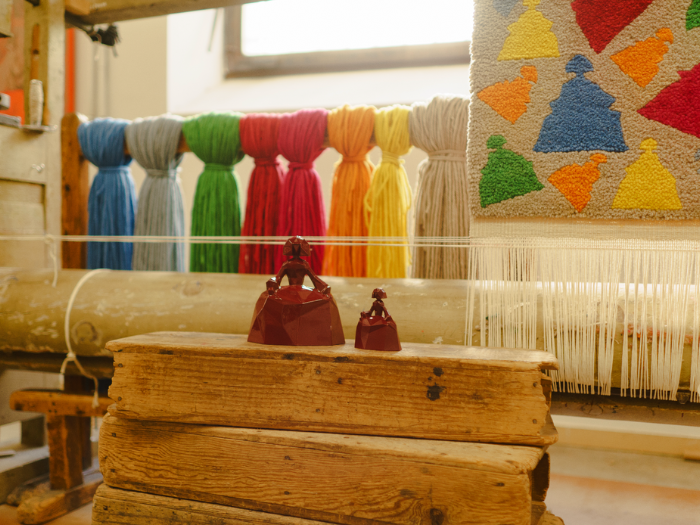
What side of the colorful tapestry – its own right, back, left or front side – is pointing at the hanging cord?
right

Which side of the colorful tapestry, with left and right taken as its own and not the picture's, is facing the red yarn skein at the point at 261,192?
right

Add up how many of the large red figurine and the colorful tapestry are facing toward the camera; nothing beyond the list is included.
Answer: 2

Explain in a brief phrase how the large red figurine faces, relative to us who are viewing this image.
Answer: facing the viewer

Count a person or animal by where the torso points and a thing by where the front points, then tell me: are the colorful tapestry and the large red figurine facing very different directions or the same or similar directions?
same or similar directions

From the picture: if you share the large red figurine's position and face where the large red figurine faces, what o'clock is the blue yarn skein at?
The blue yarn skein is roughly at 5 o'clock from the large red figurine.
